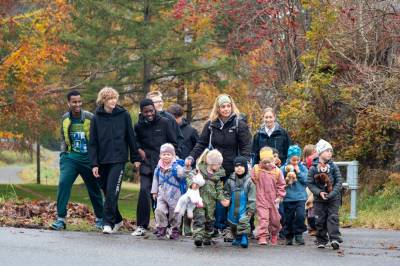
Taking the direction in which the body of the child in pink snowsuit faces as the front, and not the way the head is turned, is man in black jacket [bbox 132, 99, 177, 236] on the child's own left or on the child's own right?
on the child's own right

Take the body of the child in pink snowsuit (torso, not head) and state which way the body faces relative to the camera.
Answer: toward the camera

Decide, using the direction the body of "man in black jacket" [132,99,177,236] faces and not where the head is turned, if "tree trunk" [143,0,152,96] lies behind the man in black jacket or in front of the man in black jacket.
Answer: behind

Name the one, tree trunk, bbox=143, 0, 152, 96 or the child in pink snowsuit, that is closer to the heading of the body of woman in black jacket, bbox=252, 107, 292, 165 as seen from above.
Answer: the child in pink snowsuit

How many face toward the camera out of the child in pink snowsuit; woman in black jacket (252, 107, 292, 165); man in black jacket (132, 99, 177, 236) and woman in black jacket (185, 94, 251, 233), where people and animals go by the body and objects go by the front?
4

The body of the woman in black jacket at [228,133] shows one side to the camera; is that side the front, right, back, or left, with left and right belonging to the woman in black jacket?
front

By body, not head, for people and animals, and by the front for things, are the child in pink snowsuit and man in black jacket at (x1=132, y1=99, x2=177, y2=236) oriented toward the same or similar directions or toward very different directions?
same or similar directions

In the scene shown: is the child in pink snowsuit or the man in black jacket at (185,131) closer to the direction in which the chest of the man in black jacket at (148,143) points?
the child in pink snowsuit

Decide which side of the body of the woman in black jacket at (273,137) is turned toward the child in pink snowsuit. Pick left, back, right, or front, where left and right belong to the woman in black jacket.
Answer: front

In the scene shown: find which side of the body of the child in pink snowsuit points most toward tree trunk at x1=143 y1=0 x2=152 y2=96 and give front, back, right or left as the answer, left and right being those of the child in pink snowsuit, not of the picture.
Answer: back

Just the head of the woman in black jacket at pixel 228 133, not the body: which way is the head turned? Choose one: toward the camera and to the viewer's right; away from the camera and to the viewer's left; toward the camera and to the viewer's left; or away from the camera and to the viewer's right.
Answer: toward the camera and to the viewer's left

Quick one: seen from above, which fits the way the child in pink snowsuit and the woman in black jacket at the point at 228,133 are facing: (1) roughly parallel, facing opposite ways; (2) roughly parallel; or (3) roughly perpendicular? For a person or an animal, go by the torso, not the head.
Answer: roughly parallel
